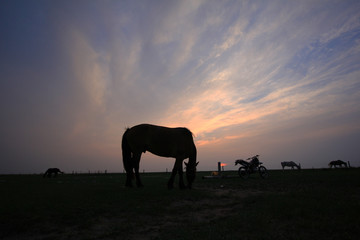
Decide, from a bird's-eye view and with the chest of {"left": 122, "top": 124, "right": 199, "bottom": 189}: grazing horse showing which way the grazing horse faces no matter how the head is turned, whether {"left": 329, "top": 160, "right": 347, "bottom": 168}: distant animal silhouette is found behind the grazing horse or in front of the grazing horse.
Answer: in front

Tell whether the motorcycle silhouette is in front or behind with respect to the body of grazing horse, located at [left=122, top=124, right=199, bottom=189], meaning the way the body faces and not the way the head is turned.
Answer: in front

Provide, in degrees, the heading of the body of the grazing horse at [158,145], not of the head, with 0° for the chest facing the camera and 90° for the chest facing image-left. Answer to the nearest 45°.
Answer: approximately 270°
